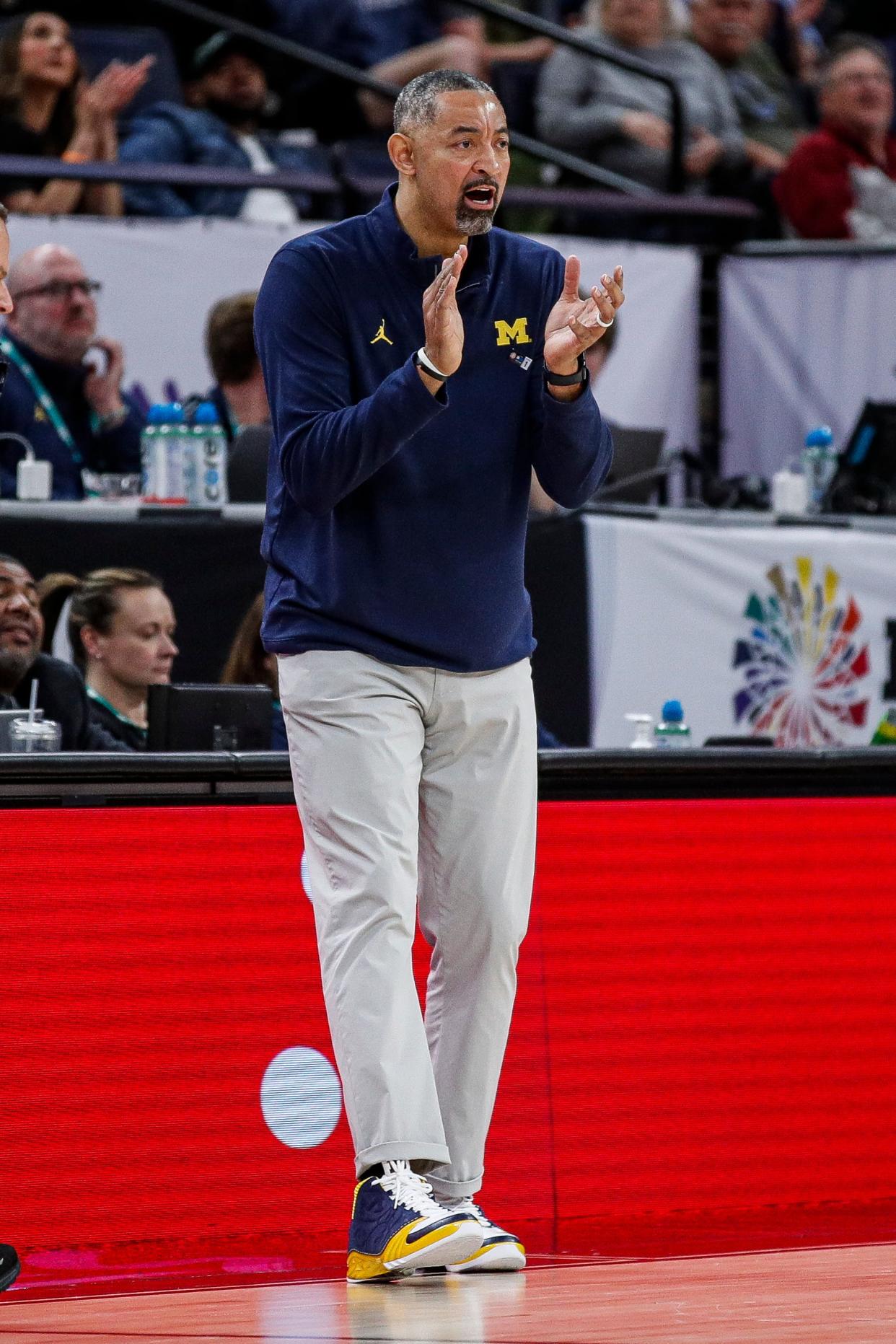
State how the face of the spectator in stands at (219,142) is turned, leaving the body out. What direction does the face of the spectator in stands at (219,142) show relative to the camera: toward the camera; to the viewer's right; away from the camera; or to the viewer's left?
toward the camera

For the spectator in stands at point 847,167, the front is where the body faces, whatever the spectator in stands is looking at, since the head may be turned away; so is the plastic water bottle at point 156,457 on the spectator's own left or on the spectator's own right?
on the spectator's own right

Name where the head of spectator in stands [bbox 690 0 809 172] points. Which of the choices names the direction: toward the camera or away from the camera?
toward the camera

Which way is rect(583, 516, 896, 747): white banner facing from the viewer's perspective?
toward the camera

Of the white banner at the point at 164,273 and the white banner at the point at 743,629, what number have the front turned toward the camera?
2

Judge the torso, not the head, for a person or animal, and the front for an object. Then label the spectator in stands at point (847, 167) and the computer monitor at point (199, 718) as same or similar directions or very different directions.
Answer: very different directions

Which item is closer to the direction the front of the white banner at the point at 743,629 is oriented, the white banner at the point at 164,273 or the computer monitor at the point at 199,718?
the computer monitor

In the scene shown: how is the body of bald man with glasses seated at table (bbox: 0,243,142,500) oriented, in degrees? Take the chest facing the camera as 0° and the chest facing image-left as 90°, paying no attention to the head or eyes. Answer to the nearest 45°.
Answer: approximately 315°

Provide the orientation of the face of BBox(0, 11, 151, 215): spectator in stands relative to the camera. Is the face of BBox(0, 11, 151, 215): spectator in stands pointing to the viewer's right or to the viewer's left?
to the viewer's right

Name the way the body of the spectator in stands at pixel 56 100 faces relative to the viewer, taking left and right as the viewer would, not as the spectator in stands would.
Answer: facing the viewer and to the right of the viewer

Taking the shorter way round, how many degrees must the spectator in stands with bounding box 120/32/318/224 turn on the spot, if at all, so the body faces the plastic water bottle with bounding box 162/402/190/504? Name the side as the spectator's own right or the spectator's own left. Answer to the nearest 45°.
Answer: approximately 45° to the spectator's own right

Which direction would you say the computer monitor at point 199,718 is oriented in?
away from the camera

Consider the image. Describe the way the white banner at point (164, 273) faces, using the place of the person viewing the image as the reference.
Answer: facing the viewer

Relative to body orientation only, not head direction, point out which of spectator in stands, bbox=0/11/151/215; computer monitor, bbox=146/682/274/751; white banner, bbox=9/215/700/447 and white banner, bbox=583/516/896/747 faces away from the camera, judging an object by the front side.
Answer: the computer monitor

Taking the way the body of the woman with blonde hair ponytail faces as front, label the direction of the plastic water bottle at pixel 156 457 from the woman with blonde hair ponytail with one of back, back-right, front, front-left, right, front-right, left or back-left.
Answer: back-left

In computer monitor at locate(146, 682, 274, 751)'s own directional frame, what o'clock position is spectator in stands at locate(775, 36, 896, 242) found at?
The spectator in stands is roughly at 1 o'clock from the computer monitor.

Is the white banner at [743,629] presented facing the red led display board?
yes

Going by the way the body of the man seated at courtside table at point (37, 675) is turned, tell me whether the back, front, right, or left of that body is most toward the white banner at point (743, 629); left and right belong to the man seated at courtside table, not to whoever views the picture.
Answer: left

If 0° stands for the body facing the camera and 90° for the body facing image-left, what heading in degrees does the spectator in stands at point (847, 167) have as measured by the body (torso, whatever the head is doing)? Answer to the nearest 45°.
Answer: approximately 315°

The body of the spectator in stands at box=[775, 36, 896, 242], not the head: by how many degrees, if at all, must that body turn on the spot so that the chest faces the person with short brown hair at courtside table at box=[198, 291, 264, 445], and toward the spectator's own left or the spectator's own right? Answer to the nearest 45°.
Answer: approximately 90° to the spectator's own right

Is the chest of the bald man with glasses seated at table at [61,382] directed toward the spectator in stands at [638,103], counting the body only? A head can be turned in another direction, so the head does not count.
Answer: no

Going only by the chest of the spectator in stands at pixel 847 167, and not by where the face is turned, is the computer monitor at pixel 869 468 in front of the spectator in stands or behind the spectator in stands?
in front
